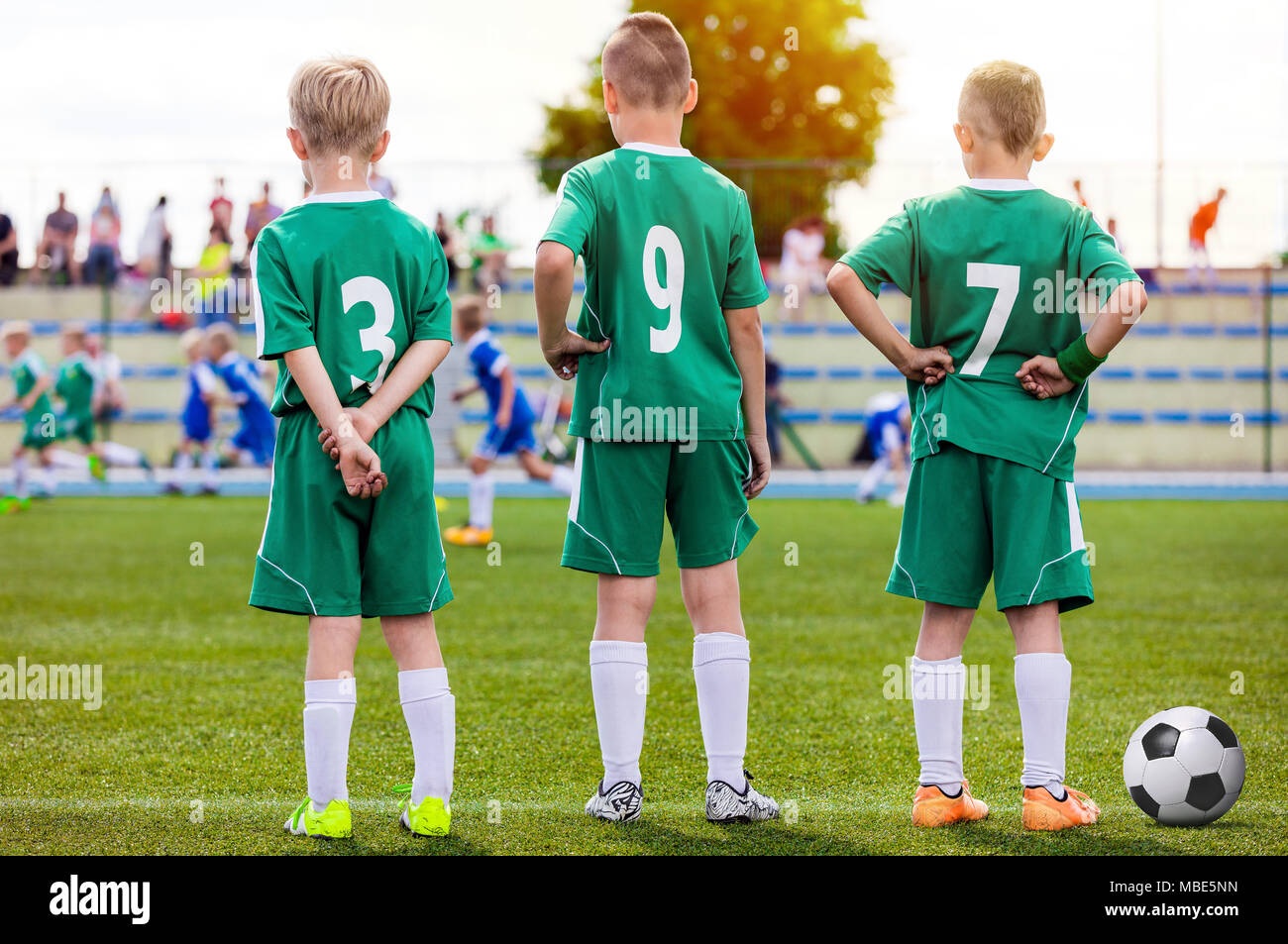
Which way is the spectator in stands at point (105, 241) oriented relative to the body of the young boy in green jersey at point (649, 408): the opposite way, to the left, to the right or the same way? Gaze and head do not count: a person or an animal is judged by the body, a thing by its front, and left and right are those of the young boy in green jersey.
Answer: the opposite way

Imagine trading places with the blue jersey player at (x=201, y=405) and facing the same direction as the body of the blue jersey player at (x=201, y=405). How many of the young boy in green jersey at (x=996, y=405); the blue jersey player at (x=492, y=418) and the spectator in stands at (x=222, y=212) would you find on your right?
1

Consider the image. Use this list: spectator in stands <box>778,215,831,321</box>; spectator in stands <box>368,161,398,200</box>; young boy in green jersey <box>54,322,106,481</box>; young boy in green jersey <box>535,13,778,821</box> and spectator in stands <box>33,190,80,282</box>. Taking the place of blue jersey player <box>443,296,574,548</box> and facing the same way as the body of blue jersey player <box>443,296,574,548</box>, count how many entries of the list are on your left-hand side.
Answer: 1

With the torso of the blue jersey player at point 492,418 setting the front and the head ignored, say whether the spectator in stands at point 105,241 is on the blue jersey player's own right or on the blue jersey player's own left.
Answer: on the blue jersey player's own right

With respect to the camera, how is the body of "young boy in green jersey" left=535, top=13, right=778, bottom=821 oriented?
away from the camera

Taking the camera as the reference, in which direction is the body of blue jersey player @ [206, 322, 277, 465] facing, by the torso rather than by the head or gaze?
to the viewer's left

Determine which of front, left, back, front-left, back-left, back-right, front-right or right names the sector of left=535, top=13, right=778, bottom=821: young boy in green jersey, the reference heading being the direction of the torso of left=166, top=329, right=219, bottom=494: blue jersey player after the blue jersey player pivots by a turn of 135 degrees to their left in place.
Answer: front-right

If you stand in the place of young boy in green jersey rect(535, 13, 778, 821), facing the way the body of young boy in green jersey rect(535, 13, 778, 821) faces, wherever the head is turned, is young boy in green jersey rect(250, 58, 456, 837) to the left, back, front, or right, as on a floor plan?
left

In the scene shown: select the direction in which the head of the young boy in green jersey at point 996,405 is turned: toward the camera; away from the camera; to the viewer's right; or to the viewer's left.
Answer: away from the camera

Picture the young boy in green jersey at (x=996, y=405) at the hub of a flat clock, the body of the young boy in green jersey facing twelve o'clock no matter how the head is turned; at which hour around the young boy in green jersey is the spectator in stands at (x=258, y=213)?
The spectator in stands is roughly at 11 o'clock from the young boy in green jersey.

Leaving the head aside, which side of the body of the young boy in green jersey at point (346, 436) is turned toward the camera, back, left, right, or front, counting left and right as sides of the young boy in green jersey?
back

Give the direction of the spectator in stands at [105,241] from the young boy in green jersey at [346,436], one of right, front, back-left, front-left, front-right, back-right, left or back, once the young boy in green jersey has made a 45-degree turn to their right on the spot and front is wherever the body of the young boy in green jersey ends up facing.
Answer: front-left

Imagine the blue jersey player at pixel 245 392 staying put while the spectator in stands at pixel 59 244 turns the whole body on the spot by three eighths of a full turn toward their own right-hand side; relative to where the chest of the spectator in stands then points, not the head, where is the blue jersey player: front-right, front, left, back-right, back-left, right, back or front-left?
back-left
